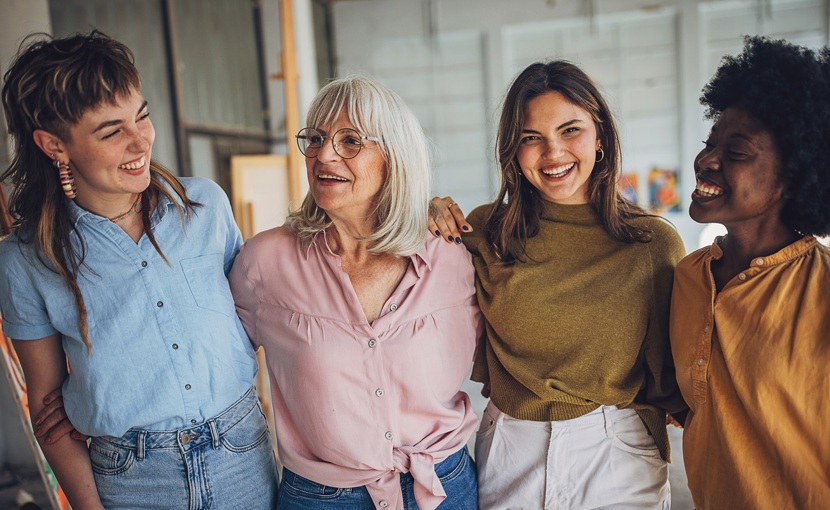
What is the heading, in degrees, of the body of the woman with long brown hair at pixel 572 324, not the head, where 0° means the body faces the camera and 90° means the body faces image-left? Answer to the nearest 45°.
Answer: approximately 0°

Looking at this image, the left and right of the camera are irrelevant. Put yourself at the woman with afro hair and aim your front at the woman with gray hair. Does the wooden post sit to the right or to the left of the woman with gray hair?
right

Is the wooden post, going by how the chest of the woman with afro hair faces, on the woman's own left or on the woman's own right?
on the woman's own right

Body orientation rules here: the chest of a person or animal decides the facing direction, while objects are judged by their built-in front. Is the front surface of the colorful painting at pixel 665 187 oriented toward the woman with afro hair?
yes

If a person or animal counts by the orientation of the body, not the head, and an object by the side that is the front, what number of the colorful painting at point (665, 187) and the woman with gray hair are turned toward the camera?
2

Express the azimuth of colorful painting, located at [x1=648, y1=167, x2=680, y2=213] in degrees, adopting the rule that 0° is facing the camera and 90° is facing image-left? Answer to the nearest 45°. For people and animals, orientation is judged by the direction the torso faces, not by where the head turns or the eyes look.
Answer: approximately 0°

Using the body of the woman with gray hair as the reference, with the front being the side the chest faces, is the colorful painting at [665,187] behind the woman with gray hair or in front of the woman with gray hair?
behind

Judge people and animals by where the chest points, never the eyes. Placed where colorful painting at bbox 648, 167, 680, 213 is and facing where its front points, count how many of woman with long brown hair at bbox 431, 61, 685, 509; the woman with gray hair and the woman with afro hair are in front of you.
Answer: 3
